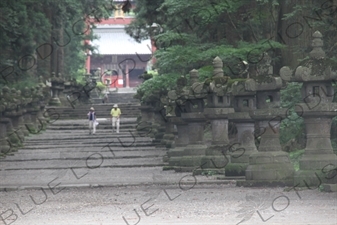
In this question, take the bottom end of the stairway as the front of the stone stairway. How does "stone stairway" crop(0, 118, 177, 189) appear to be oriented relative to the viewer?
toward the camera

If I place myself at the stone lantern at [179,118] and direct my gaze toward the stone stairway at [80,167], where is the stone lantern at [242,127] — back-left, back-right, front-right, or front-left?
back-left

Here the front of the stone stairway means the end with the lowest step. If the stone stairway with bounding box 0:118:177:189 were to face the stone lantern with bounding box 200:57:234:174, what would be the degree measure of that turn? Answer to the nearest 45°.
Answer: approximately 45° to its left

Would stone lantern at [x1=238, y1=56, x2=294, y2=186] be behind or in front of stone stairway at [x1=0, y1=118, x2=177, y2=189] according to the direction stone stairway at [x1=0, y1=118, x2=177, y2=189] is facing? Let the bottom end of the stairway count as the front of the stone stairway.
in front

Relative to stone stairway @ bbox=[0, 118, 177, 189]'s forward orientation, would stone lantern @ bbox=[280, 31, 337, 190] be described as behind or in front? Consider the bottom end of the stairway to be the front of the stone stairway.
in front

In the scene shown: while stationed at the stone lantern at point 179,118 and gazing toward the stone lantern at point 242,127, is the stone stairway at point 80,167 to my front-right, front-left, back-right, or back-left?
back-right
